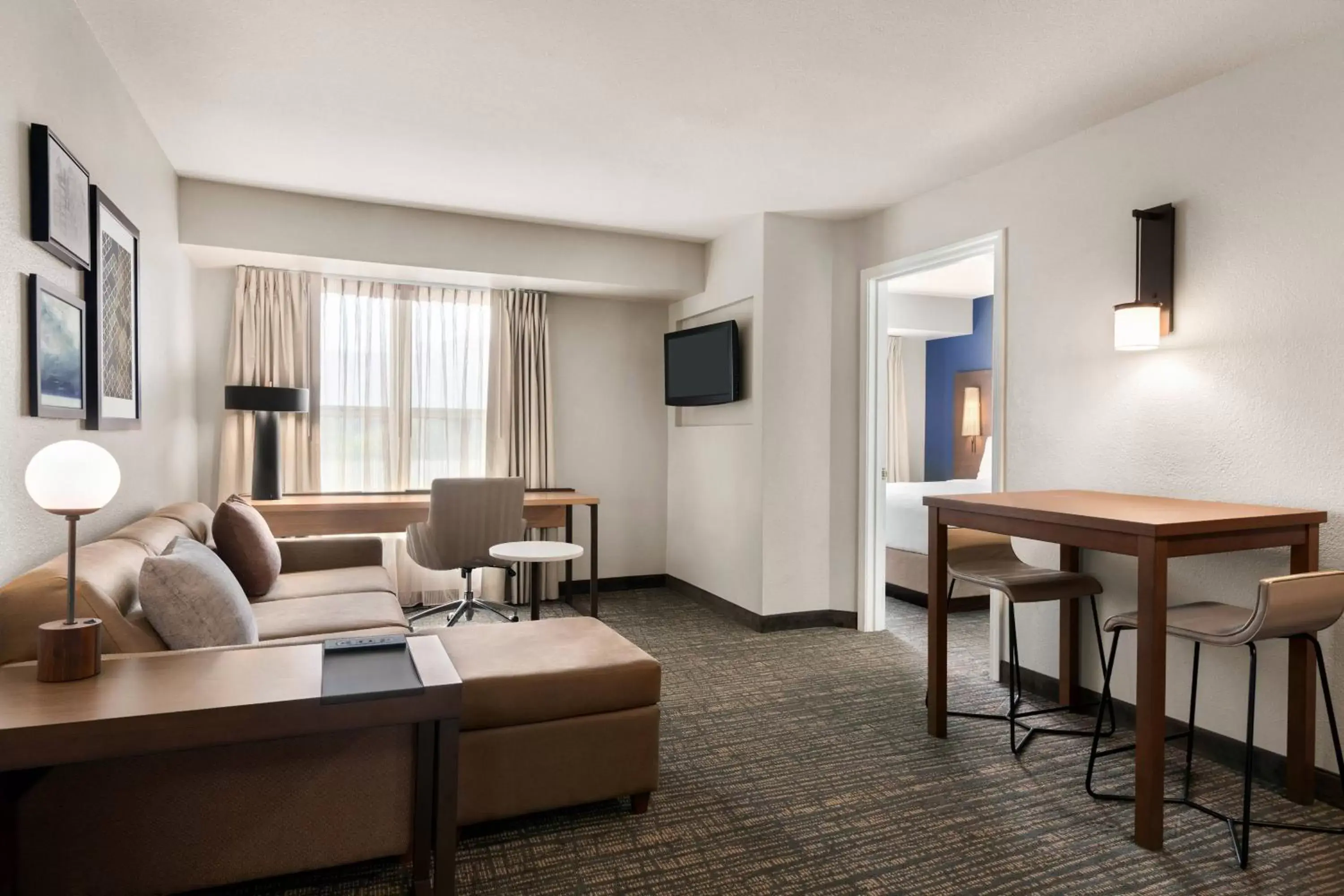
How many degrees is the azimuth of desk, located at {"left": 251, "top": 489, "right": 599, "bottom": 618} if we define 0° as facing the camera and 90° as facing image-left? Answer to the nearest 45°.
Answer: approximately 0°

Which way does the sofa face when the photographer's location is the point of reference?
facing to the right of the viewer

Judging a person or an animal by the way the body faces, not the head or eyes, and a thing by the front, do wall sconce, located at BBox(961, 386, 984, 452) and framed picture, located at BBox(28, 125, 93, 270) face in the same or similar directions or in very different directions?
very different directions

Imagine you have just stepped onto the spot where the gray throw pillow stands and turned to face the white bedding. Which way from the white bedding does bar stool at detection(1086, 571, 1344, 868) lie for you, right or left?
right

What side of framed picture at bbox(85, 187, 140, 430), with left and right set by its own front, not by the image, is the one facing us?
right

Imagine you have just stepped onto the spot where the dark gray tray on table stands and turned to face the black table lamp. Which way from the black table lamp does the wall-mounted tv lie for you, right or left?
right

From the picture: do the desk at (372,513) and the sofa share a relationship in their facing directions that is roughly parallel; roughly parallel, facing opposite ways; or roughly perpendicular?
roughly perpendicular

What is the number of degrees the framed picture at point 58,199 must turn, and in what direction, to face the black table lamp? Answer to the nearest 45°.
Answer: approximately 45° to its left

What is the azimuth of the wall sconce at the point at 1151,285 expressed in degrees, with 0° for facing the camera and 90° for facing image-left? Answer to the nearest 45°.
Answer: approximately 45°

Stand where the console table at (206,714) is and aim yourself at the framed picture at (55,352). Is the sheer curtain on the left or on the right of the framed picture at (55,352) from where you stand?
right
